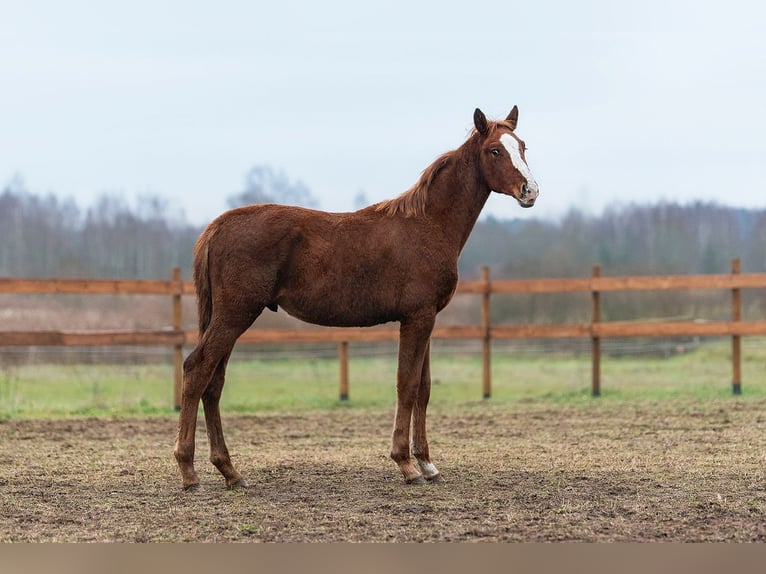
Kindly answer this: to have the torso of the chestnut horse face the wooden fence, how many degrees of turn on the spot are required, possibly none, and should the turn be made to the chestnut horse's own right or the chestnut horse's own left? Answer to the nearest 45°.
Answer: approximately 90° to the chestnut horse's own left

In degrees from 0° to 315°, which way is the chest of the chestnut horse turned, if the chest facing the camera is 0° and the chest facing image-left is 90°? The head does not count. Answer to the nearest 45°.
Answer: approximately 270°
